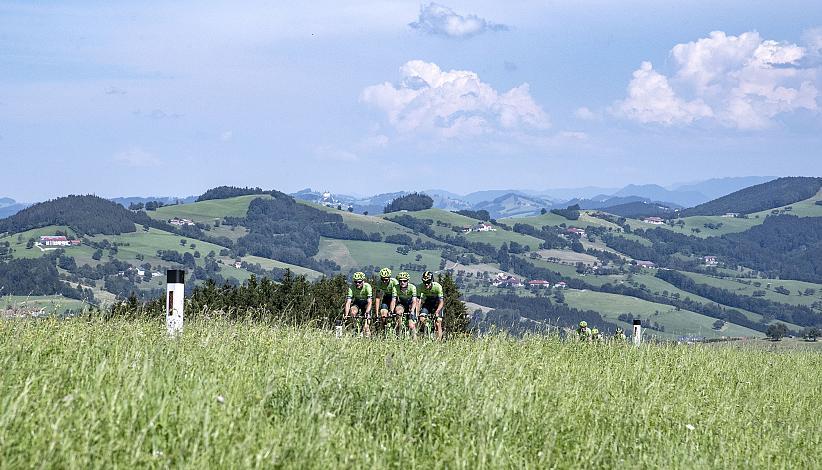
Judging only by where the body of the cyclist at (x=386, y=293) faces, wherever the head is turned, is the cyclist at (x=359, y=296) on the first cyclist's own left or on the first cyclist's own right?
on the first cyclist's own right

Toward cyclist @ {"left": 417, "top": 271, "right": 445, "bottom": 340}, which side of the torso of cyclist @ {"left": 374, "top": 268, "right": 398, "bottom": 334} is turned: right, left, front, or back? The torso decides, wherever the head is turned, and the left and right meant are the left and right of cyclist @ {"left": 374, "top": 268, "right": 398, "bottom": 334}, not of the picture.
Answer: left

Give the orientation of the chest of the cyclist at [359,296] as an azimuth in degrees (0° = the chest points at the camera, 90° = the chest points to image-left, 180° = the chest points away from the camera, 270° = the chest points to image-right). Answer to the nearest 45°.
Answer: approximately 0°

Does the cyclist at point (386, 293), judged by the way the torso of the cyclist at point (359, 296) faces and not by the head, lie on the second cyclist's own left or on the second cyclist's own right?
on the second cyclist's own left

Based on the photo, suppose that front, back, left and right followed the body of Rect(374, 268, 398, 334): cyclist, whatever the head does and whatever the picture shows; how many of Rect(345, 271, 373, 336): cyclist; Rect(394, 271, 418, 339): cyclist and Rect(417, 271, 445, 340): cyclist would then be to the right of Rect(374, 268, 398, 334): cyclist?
1

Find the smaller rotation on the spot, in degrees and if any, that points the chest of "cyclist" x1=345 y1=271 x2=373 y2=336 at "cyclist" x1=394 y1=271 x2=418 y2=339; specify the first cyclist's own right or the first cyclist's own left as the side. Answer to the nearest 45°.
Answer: approximately 45° to the first cyclist's own left

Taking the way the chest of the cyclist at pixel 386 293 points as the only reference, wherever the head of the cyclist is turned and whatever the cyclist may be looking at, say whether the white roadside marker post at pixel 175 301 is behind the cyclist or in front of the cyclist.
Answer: in front

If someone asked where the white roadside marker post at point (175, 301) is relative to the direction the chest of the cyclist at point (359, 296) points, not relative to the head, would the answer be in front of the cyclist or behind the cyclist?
in front

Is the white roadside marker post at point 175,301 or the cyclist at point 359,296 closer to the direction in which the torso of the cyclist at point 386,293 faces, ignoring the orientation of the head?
the white roadside marker post
